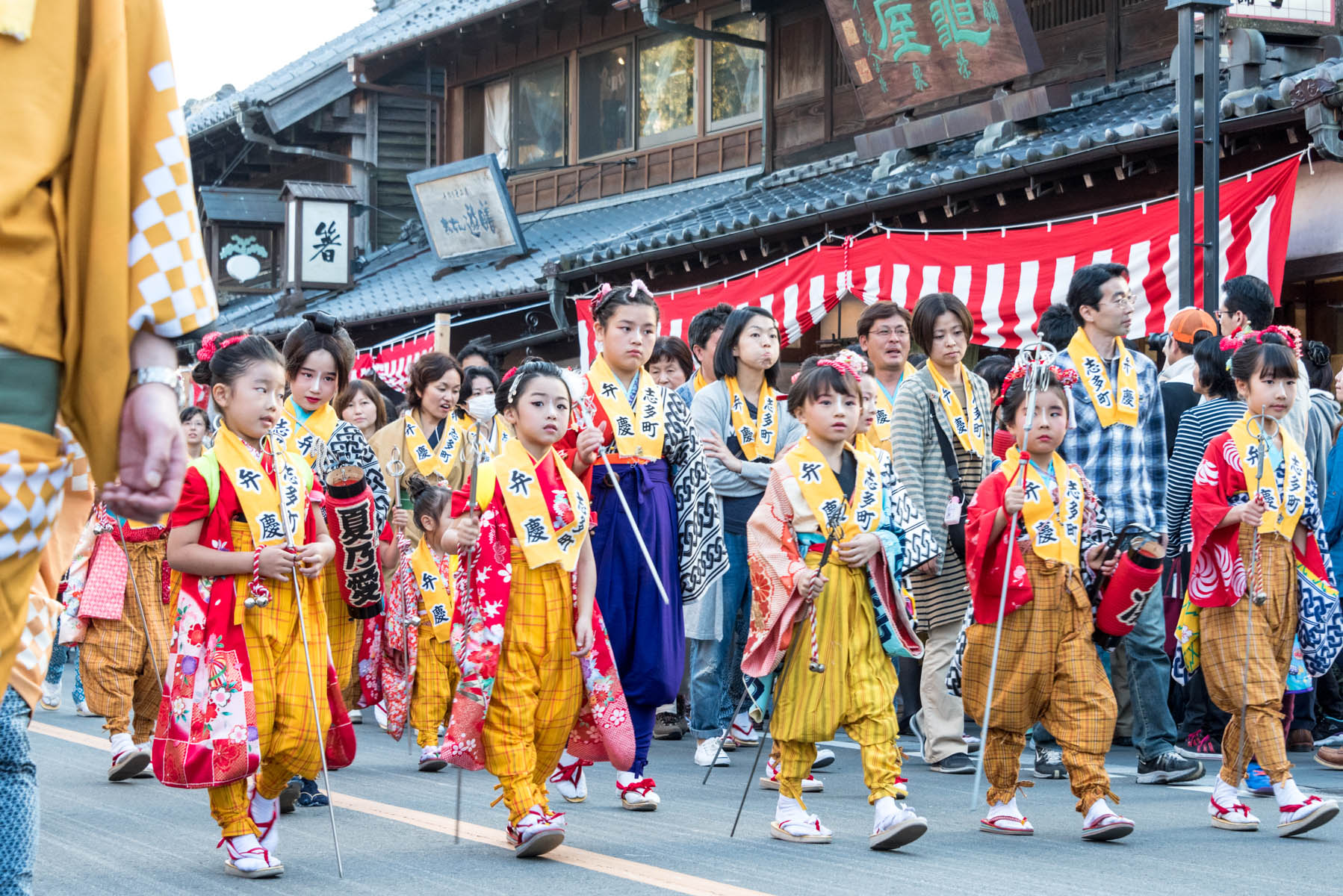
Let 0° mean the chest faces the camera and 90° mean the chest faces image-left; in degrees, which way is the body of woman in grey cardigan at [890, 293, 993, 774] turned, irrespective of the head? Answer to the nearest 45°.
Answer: approximately 315°

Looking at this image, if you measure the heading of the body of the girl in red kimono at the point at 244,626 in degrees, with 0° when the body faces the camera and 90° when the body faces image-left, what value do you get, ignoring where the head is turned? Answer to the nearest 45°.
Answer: approximately 315°

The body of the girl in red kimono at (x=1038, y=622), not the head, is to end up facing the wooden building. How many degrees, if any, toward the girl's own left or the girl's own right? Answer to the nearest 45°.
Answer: approximately 135° to the girl's own left

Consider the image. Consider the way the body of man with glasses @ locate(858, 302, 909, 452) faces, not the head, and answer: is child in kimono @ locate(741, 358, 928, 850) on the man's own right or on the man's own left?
on the man's own right
